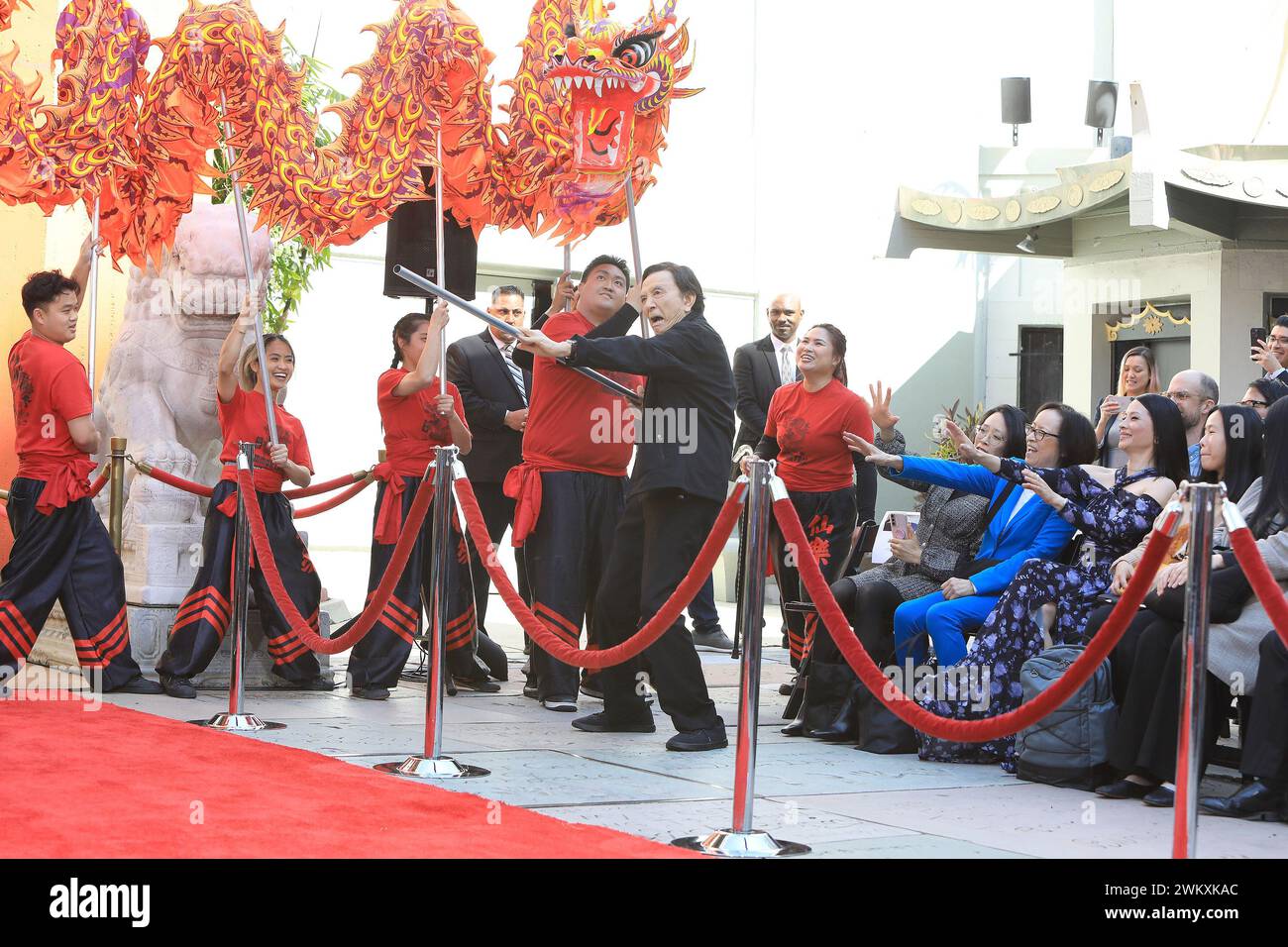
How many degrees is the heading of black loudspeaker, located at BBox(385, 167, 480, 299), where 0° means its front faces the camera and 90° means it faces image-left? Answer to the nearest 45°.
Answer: approximately 0°

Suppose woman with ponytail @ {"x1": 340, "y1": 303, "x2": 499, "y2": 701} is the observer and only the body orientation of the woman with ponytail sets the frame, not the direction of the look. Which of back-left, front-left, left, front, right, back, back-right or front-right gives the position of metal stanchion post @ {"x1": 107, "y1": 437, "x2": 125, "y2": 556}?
back-right

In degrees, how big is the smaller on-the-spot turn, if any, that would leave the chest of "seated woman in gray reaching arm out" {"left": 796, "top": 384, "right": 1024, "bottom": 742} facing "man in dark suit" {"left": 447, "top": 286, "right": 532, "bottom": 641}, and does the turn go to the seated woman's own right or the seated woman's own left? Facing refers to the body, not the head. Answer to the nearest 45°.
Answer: approximately 90° to the seated woman's own right

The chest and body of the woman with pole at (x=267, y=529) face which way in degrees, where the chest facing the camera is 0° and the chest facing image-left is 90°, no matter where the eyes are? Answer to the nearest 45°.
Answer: approximately 315°
